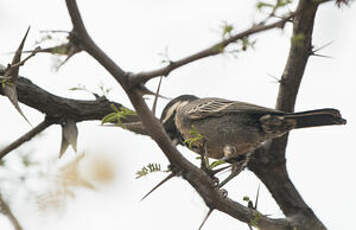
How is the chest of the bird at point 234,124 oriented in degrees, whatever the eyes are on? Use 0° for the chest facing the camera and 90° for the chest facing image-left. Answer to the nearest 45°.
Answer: approximately 90°

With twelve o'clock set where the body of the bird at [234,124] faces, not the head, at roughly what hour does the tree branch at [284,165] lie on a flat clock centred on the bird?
The tree branch is roughly at 6 o'clock from the bird.

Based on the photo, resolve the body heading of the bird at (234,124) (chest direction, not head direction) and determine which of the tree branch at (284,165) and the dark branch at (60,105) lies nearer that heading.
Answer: the dark branch

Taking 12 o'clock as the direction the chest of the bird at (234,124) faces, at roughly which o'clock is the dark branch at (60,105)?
The dark branch is roughly at 11 o'clock from the bird.

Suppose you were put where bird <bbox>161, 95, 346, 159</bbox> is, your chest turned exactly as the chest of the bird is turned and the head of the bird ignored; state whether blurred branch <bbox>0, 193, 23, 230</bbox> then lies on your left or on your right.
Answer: on your left
